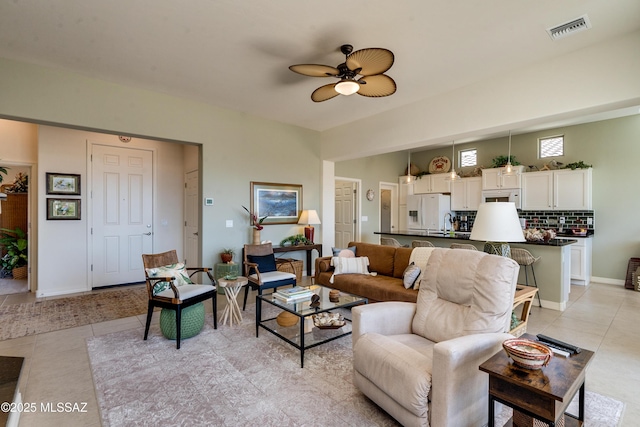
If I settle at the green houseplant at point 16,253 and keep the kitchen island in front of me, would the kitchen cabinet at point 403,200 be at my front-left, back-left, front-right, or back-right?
front-left

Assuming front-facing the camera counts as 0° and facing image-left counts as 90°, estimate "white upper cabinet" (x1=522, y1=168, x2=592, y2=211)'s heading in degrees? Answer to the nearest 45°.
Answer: approximately 0°

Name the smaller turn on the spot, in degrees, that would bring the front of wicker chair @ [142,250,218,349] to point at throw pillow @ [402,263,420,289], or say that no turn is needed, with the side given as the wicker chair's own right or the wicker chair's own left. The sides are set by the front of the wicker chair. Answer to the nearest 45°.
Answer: approximately 45° to the wicker chair's own left

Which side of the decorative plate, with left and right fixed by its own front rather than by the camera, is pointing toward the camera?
front

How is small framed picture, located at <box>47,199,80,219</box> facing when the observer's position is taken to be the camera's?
facing the viewer

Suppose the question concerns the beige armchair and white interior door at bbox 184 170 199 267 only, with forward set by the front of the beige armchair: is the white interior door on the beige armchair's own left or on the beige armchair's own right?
on the beige armchair's own right

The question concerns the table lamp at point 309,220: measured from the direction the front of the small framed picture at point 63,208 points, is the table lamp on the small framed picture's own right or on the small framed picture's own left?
on the small framed picture's own left

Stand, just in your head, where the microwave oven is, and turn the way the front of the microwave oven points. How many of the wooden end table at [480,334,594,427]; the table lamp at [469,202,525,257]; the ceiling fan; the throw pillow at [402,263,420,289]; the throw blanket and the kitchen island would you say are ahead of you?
6

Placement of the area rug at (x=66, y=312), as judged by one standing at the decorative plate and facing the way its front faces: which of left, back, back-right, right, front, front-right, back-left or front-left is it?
front-right

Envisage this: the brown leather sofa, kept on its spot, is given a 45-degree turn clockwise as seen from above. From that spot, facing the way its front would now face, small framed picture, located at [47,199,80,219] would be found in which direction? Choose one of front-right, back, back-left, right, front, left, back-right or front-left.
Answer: front

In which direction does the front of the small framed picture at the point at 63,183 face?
toward the camera

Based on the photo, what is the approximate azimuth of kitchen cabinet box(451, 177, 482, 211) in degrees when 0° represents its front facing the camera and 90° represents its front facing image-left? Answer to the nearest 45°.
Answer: approximately 0°

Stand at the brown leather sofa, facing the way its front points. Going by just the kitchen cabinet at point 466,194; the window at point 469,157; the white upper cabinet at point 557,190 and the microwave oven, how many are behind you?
4

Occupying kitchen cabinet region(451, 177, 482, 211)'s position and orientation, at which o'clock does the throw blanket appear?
The throw blanket is roughly at 12 o'clock from the kitchen cabinet.

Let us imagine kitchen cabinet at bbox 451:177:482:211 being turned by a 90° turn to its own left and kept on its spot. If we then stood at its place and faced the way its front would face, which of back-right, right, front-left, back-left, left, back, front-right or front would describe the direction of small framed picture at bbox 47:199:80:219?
back-right

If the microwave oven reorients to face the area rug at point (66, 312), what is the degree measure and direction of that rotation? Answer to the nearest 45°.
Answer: approximately 45° to its right
